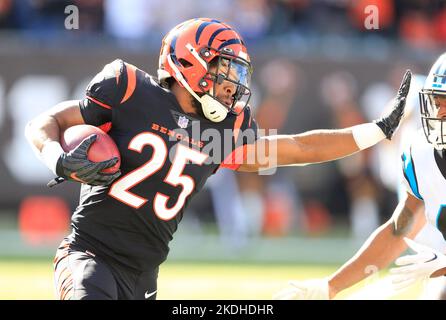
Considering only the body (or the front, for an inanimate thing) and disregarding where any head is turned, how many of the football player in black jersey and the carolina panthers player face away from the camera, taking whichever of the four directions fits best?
0

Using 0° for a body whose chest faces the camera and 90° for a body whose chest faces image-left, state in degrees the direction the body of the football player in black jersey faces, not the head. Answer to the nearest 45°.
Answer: approximately 315°

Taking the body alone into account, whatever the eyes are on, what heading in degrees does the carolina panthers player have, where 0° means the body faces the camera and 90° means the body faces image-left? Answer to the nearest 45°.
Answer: approximately 45°

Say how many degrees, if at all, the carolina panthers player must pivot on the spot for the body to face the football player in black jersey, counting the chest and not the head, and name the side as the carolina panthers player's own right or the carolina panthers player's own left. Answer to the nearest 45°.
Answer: approximately 45° to the carolina panthers player's own right

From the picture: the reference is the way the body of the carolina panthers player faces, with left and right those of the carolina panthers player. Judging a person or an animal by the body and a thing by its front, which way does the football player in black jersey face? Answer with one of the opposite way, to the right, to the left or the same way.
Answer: to the left
